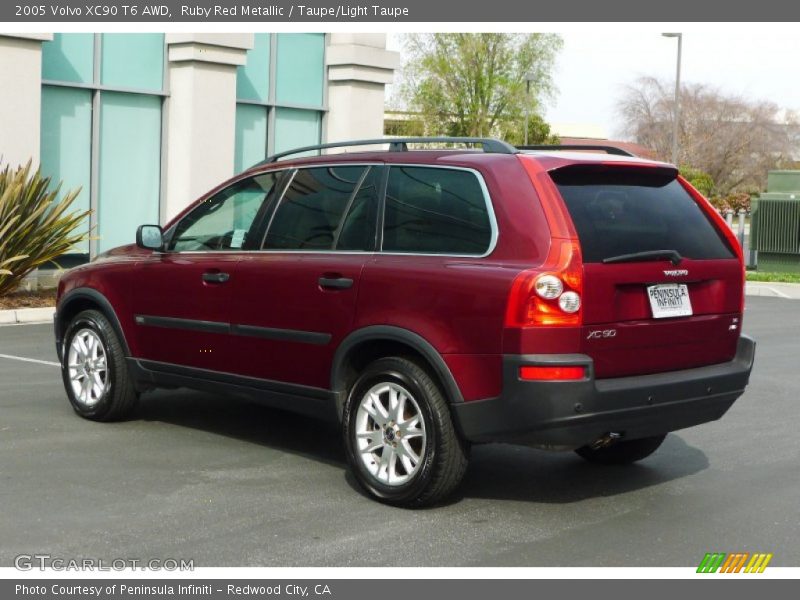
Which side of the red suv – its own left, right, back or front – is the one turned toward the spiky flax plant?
front

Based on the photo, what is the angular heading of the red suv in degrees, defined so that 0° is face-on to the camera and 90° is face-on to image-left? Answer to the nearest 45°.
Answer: approximately 135°

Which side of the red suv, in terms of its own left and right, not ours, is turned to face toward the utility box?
right

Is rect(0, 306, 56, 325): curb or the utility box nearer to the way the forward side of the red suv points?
the curb

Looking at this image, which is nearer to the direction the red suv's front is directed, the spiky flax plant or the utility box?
the spiky flax plant

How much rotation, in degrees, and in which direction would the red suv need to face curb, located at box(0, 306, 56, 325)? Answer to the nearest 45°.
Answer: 0° — it already faces it
